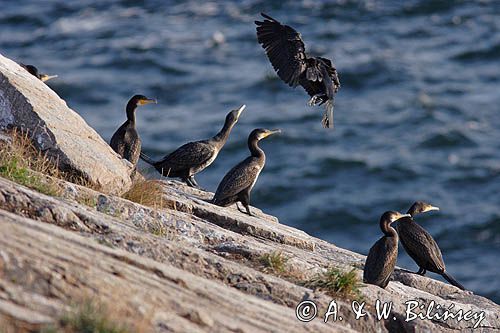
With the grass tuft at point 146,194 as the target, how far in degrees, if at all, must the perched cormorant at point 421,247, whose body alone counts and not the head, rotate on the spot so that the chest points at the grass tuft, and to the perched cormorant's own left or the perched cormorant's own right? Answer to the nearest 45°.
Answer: approximately 45° to the perched cormorant's own left

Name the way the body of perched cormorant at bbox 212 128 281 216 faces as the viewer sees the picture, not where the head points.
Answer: to the viewer's right

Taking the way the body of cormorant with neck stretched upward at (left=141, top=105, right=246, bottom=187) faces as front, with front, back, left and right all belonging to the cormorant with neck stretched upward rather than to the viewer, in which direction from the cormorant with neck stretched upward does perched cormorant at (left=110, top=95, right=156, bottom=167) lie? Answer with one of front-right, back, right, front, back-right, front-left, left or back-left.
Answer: back

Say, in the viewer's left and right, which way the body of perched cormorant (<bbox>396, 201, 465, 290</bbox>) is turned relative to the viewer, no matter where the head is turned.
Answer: facing to the left of the viewer

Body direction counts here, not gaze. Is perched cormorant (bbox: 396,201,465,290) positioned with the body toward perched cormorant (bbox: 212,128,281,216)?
yes

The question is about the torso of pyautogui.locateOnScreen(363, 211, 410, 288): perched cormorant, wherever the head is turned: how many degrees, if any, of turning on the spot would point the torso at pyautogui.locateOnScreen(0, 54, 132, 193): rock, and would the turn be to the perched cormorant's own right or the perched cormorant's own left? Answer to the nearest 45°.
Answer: approximately 180°

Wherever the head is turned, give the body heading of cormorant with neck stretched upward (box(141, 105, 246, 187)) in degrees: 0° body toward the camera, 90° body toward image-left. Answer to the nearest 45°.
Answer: approximately 270°
